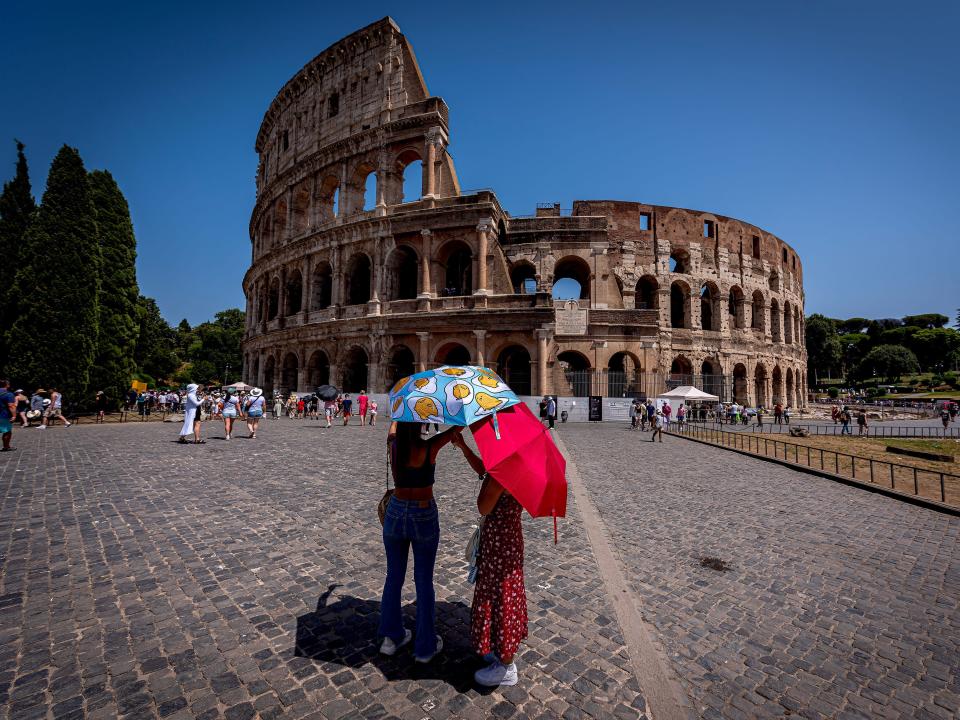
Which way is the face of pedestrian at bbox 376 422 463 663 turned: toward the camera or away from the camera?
away from the camera

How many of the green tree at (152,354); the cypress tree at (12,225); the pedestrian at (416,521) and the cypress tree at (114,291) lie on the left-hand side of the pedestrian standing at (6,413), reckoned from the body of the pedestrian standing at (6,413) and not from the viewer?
3

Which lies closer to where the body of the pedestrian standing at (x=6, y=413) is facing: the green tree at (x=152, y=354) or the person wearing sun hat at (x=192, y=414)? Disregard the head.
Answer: the person wearing sun hat

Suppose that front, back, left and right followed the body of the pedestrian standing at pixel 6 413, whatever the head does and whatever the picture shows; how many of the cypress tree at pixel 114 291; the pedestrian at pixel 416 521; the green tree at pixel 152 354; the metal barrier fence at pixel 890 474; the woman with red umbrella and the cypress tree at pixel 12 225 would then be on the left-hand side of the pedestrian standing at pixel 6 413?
3

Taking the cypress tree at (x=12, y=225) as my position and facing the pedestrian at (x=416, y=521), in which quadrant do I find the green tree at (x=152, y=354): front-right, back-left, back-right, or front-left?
back-left
